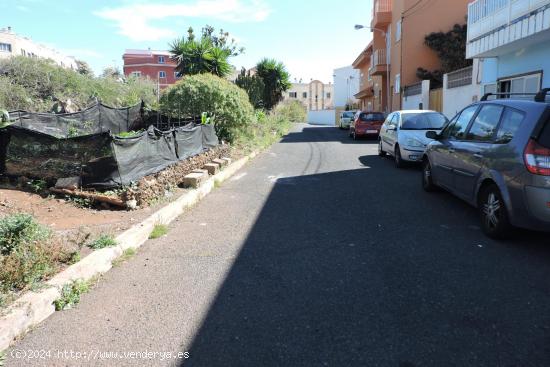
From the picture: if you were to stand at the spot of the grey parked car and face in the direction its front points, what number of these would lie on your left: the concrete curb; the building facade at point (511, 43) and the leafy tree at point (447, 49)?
1

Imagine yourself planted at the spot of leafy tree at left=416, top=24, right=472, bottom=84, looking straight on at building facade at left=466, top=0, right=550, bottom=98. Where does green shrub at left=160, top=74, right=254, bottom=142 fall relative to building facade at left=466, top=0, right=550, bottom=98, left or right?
right

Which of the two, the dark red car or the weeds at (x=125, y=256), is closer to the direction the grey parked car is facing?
the dark red car

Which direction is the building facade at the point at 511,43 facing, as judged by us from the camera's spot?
facing the viewer and to the left of the viewer

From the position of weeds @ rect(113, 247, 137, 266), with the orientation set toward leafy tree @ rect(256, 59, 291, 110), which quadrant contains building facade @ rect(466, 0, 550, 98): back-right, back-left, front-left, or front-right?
front-right

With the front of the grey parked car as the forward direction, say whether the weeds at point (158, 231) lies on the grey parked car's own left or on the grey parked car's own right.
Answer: on the grey parked car's own left

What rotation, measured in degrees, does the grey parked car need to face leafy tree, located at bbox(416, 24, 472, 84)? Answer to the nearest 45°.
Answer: approximately 45° to its right

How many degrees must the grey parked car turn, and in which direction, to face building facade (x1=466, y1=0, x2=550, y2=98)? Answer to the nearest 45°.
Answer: approximately 45° to its right

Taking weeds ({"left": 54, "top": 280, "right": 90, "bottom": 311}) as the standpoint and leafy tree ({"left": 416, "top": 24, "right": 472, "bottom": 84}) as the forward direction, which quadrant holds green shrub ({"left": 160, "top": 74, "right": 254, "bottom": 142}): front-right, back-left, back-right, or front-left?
front-left

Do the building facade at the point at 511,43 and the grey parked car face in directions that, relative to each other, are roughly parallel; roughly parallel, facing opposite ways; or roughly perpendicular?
roughly perpendicular

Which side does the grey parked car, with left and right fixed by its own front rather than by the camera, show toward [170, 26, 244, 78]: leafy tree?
front

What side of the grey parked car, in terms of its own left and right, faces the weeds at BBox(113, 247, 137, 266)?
left

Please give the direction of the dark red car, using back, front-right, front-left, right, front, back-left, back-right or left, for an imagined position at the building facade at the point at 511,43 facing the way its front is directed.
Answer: right

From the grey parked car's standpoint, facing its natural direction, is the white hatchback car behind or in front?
in front

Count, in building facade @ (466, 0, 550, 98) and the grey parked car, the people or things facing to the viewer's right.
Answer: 0

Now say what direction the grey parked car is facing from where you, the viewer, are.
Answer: facing away from the viewer and to the left of the viewer

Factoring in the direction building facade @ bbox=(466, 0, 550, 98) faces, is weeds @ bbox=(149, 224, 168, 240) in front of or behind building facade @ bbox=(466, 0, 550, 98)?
in front

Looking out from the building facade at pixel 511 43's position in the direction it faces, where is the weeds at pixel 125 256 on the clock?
The weeds is roughly at 11 o'clock from the building facade.
